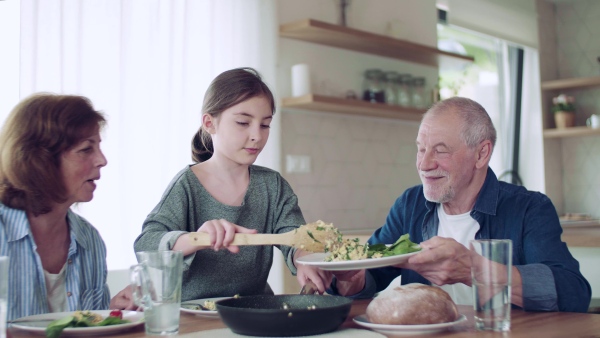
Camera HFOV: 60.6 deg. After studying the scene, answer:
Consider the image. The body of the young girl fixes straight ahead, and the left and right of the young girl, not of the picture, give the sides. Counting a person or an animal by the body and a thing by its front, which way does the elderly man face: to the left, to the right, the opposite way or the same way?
to the right

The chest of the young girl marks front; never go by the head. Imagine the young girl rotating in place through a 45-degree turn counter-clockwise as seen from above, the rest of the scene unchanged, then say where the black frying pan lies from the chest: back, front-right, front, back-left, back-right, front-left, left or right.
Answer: right

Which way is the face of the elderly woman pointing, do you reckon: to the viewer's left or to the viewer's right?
to the viewer's right

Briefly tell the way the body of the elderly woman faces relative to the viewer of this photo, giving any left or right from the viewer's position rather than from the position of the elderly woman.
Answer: facing the viewer and to the right of the viewer

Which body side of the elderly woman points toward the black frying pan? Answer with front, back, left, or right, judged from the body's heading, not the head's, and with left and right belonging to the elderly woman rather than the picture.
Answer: front

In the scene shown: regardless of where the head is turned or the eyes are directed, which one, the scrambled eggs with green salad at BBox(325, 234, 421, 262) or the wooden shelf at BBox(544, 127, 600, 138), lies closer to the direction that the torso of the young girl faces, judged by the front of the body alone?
the scrambled eggs with green salad

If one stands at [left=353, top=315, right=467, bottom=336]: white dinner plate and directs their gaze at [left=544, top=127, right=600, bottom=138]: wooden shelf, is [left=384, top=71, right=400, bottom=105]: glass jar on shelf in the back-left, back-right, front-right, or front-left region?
front-left

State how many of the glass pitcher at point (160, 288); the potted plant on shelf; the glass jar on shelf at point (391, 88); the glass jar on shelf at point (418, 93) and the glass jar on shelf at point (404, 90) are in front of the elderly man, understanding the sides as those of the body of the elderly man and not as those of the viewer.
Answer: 1

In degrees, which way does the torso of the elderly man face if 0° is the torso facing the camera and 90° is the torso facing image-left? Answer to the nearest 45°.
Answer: approximately 45°

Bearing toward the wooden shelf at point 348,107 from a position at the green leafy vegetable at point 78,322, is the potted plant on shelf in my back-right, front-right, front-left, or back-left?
front-right

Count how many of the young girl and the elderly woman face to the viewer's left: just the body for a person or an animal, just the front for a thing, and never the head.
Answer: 0

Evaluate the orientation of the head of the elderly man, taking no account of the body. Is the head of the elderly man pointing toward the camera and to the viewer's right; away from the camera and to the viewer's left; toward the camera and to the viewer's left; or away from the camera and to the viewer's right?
toward the camera and to the viewer's left

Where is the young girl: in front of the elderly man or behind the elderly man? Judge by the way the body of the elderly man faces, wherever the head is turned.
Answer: in front

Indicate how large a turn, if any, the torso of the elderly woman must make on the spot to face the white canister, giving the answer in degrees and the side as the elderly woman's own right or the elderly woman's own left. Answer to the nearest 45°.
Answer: approximately 90° to the elderly woman's own left

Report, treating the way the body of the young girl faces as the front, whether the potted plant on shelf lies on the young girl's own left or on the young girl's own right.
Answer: on the young girl's own left

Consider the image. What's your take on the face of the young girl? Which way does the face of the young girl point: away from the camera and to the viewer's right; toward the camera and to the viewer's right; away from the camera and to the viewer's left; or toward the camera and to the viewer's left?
toward the camera and to the viewer's right

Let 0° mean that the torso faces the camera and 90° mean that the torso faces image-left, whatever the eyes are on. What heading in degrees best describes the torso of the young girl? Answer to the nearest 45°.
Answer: approximately 315°

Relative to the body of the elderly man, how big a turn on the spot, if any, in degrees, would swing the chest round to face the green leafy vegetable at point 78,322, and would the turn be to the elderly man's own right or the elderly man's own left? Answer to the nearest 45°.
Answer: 0° — they already face it
